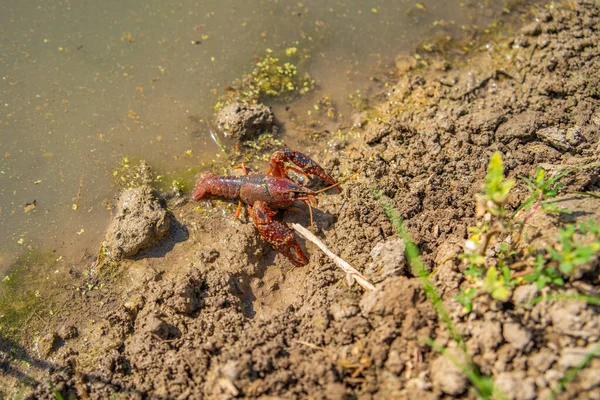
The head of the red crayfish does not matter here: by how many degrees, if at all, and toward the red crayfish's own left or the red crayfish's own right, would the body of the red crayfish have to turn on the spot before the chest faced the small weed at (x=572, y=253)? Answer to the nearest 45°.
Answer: approximately 45° to the red crayfish's own right

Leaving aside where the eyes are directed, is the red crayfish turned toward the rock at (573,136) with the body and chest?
yes

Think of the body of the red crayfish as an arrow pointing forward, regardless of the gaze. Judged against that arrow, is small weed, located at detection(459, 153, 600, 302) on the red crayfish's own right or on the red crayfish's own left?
on the red crayfish's own right

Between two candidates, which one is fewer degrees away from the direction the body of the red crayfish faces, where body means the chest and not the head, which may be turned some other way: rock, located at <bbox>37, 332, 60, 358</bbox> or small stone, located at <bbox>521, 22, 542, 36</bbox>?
the small stone

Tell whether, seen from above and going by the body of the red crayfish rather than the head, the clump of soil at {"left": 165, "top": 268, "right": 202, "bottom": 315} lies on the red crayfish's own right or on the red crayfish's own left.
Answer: on the red crayfish's own right

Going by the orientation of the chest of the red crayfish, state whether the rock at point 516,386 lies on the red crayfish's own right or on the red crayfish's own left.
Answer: on the red crayfish's own right

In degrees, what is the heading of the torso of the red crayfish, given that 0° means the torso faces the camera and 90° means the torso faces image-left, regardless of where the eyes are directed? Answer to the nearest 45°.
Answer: approximately 270°

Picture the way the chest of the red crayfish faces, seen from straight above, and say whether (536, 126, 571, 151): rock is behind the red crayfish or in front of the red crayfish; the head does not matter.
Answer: in front

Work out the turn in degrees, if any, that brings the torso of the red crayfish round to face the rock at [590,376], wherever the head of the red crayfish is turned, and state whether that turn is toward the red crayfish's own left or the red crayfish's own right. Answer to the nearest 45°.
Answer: approximately 45° to the red crayfish's own right
